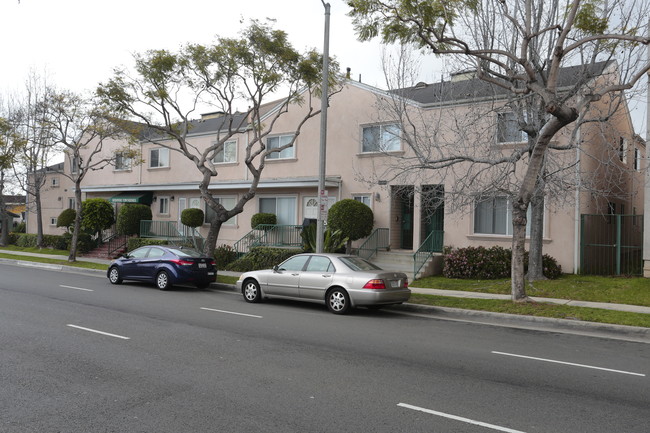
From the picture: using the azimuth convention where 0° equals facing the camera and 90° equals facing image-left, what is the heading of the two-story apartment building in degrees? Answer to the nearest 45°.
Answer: approximately 45°

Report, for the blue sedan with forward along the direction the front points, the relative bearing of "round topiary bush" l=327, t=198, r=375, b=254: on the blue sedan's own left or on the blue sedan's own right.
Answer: on the blue sedan's own right

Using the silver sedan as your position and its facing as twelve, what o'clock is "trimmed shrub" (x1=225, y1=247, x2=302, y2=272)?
The trimmed shrub is roughly at 1 o'clock from the silver sedan.

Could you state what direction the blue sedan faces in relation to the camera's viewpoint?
facing away from the viewer and to the left of the viewer

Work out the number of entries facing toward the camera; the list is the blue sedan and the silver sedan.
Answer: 0

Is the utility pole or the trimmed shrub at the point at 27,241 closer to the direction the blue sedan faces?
the trimmed shrub

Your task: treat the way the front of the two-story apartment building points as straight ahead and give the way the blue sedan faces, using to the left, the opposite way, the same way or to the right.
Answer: to the right

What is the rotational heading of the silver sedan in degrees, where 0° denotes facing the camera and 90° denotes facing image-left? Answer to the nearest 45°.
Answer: approximately 135°

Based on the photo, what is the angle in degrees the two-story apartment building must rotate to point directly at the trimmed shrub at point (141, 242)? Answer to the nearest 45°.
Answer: approximately 90° to its right

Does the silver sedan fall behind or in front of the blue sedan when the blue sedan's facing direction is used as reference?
behind

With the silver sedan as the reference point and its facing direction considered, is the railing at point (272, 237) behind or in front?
in front

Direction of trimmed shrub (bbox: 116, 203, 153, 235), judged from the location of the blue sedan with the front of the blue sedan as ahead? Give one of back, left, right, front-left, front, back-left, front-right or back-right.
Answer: front-right

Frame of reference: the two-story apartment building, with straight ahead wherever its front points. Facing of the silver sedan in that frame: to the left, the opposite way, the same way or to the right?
to the right

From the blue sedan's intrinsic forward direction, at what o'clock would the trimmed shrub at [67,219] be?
The trimmed shrub is roughly at 1 o'clock from the blue sedan.

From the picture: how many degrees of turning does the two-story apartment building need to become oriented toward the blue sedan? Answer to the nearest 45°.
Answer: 0° — it already faces it
